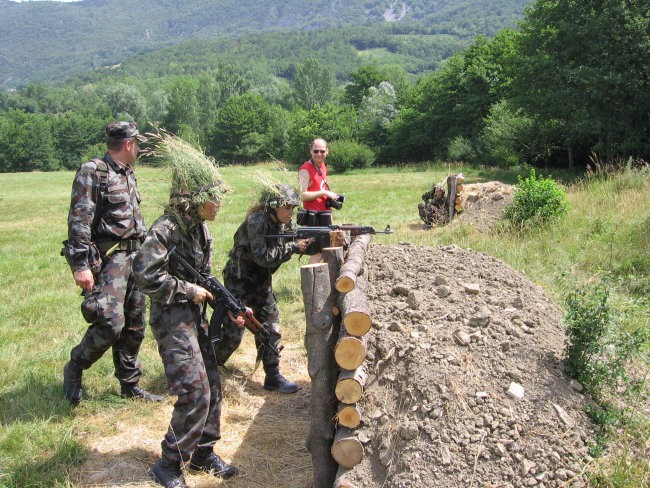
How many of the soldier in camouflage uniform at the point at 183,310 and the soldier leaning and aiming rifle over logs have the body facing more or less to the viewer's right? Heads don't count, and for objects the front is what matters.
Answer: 2

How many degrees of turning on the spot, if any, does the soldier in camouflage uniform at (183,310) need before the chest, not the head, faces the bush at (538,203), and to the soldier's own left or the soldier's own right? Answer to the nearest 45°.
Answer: approximately 45° to the soldier's own left

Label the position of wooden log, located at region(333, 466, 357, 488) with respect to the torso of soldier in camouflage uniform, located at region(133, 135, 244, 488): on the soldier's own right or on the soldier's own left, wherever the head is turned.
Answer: on the soldier's own right

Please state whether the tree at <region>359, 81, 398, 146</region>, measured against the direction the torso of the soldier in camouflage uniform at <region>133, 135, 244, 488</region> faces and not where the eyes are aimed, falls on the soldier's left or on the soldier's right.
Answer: on the soldier's left

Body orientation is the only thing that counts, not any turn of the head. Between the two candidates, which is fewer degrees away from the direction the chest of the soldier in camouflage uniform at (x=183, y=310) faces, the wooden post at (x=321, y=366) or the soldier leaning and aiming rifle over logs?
the wooden post

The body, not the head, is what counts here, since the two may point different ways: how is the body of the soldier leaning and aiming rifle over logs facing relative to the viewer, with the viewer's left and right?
facing to the right of the viewer

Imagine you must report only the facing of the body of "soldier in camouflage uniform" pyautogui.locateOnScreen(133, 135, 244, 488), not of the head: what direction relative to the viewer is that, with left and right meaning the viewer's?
facing to the right of the viewer

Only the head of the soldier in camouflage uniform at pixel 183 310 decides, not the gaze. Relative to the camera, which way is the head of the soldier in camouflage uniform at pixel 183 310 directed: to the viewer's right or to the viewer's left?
to the viewer's right

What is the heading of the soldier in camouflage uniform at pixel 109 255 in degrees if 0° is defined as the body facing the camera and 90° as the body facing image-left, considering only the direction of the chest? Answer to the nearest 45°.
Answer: approximately 315°
